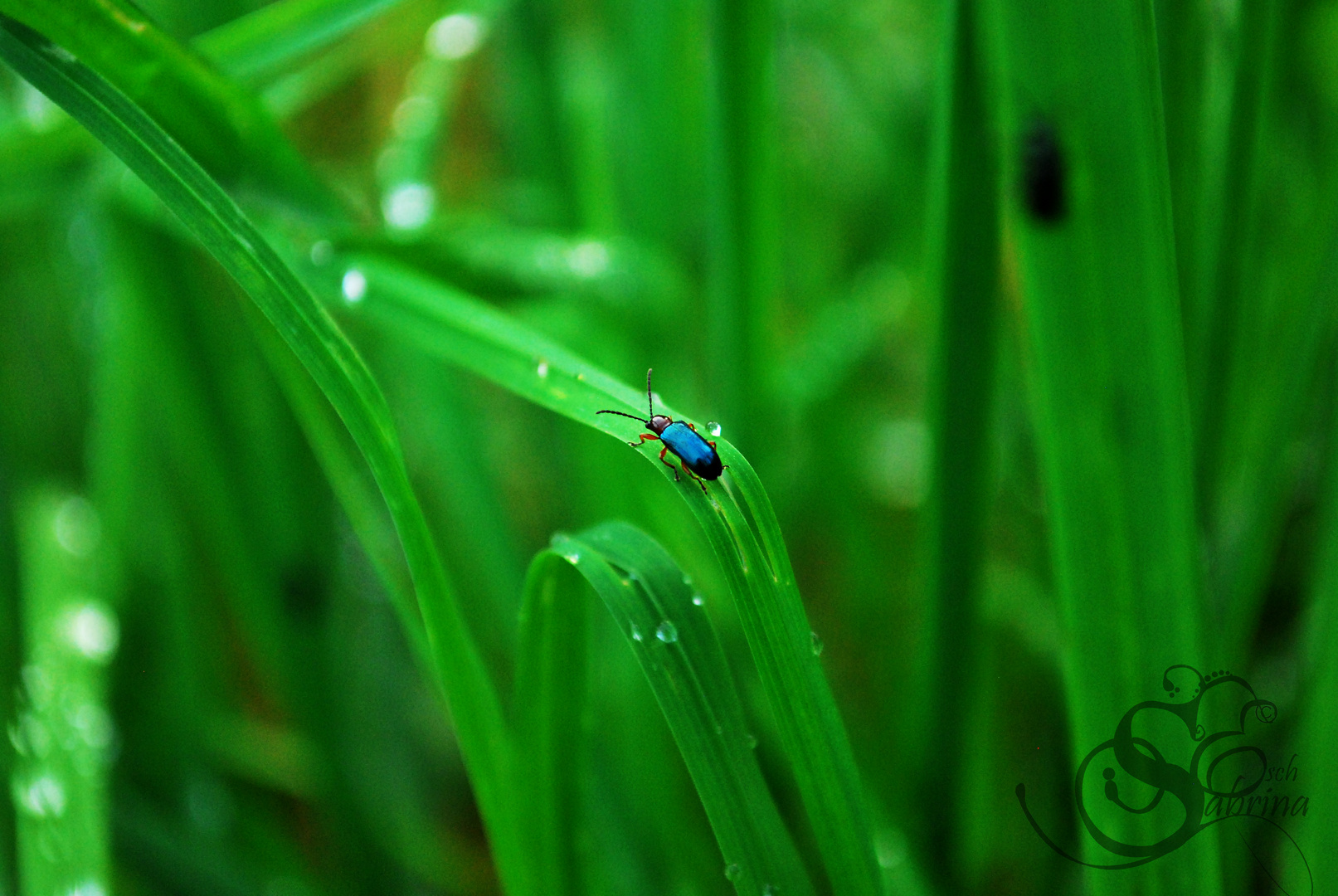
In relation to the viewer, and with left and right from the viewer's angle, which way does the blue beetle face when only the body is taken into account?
facing away from the viewer and to the left of the viewer
